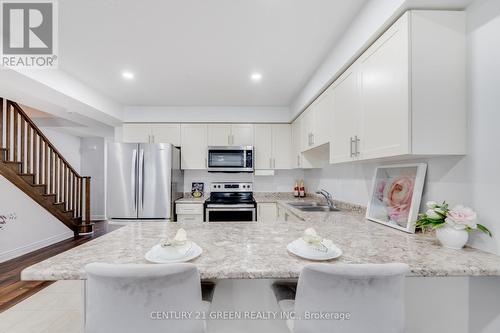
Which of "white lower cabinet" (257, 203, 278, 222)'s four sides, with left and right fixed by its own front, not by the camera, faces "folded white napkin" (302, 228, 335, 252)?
front

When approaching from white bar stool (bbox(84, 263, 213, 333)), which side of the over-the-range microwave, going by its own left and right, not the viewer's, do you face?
front

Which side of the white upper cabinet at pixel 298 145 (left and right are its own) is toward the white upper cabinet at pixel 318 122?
left

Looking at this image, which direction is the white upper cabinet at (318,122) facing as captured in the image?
to the viewer's left

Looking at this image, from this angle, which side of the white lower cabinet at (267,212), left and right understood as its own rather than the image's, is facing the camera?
front

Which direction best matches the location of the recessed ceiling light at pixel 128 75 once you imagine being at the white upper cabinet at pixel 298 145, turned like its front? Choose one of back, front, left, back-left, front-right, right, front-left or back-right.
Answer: front-left

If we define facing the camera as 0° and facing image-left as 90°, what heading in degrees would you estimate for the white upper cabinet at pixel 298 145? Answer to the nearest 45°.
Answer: approximately 90°

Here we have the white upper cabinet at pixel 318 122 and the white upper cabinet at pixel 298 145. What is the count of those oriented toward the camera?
0

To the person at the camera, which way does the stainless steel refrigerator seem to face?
facing the viewer

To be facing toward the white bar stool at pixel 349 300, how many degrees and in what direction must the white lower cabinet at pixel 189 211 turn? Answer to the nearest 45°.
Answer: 0° — it already faces it

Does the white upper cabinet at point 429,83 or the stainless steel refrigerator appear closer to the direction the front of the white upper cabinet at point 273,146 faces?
the white upper cabinet

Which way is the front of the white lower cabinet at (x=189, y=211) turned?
toward the camera
